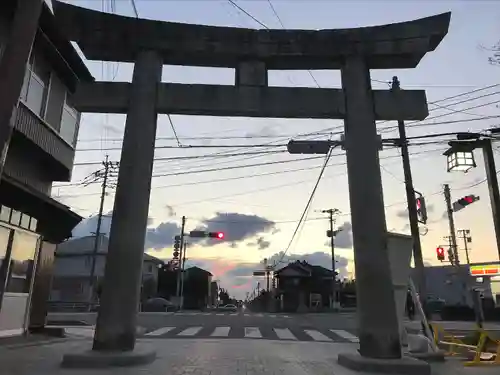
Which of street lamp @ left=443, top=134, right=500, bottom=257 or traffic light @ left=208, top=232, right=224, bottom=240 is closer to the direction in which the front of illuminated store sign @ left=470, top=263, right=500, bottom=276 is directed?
the street lamp

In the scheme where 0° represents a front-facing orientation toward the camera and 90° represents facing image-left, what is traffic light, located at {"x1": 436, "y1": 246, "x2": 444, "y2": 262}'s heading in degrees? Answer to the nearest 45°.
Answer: approximately 0°

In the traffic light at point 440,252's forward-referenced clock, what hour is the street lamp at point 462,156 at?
The street lamp is roughly at 12 o'clock from the traffic light.

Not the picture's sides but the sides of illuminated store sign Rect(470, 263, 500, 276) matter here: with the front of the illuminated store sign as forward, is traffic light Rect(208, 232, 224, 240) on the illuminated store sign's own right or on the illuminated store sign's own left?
on the illuminated store sign's own right

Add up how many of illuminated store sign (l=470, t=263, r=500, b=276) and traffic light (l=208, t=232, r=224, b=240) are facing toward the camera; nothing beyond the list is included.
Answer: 2

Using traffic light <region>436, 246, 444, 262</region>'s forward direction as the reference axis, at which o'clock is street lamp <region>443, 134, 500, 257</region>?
The street lamp is roughly at 12 o'clock from the traffic light.

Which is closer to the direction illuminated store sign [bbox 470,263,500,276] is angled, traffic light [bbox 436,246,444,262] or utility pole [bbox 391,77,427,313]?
the utility pole

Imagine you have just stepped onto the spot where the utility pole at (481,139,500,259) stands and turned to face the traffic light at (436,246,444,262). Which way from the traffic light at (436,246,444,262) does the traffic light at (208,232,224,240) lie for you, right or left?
left

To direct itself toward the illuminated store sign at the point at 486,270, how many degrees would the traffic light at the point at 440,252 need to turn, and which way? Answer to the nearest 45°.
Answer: approximately 90° to its left

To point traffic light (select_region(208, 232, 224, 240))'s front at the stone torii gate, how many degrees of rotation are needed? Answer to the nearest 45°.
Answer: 0° — it already faces it

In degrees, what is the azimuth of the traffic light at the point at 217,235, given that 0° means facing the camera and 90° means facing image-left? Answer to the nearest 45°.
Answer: approximately 0°
